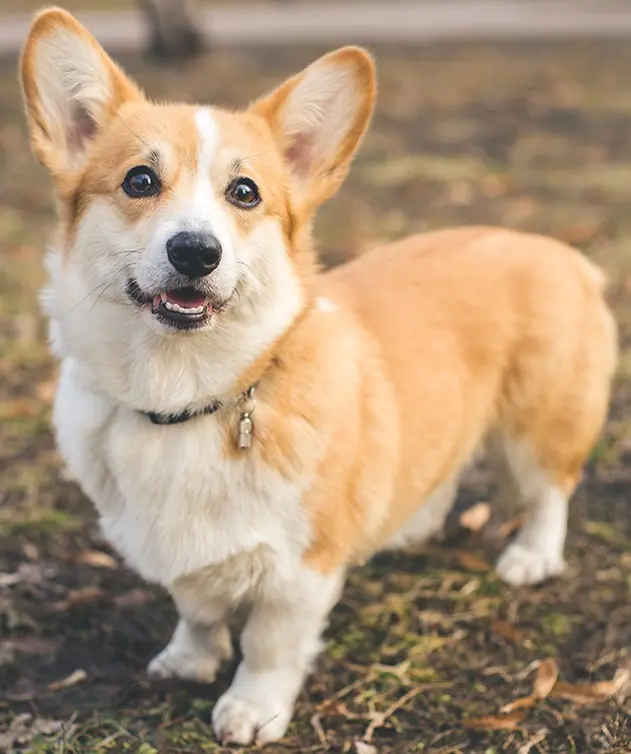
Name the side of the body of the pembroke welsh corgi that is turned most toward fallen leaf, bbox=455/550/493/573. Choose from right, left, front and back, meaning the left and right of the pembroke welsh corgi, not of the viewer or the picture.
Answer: back

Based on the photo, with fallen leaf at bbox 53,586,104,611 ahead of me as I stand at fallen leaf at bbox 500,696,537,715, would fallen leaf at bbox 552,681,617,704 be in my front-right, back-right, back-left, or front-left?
back-right

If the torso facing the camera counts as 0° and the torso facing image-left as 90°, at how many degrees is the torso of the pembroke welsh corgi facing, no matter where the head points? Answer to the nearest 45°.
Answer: approximately 45°

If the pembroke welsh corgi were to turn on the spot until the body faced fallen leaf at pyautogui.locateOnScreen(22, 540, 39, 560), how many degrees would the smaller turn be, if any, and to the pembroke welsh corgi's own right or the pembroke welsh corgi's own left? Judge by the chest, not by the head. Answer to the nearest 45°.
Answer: approximately 90° to the pembroke welsh corgi's own right
